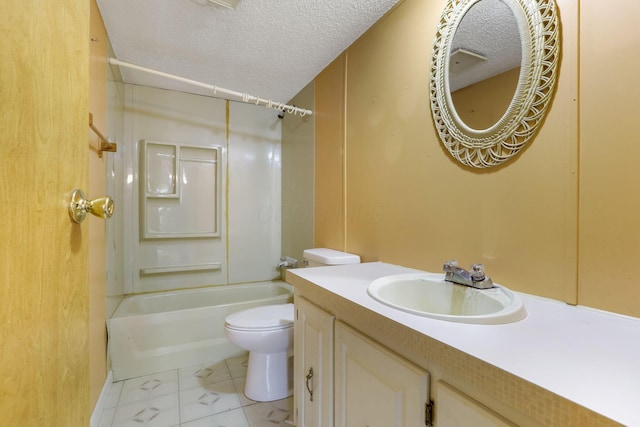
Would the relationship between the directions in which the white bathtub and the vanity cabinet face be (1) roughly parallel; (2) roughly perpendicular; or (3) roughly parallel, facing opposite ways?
roughly perpendicular

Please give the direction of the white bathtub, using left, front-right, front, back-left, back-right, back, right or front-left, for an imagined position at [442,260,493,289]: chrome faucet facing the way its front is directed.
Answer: front-right

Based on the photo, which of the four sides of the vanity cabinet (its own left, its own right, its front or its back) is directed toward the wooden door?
front

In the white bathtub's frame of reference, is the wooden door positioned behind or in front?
in front

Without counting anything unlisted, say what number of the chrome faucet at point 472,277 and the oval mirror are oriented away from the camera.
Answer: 0

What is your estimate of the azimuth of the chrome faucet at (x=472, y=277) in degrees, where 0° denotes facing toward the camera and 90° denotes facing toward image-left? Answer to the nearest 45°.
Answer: approximately 45°

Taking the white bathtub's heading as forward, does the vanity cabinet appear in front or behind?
in front

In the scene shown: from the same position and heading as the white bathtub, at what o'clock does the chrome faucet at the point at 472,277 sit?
The chrome faucet is roughly at 11 o'clock from the white bathtub.

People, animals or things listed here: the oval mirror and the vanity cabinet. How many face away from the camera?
0
